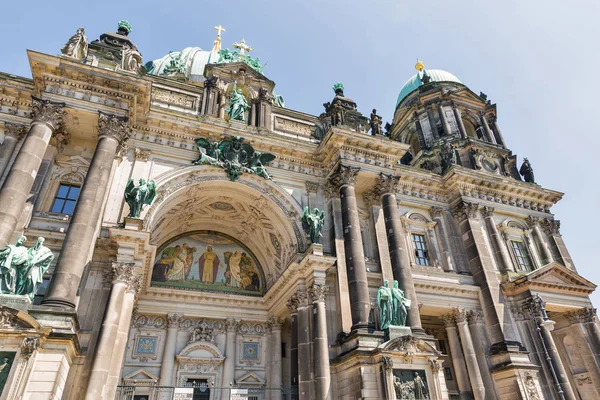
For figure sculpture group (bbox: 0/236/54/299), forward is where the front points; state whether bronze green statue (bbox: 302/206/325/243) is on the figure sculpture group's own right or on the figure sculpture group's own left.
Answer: on the figure sculpture group's own left

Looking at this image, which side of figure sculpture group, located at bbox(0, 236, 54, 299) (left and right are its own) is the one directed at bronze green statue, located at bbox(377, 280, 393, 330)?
left

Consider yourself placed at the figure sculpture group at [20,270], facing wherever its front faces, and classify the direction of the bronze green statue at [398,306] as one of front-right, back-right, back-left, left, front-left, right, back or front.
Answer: left

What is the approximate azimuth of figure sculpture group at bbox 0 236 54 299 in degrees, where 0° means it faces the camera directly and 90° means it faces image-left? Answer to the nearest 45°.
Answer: approximately 0°
